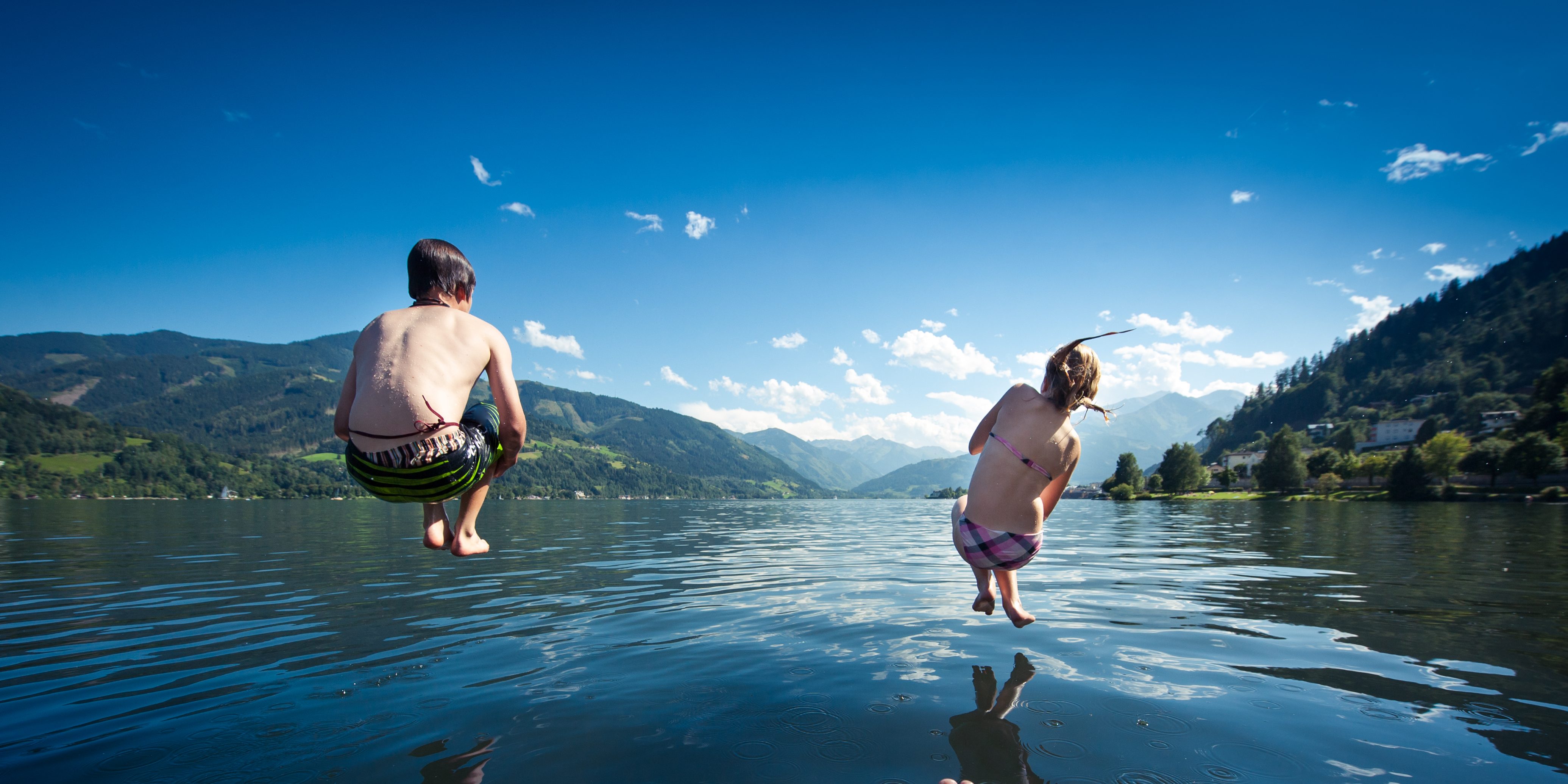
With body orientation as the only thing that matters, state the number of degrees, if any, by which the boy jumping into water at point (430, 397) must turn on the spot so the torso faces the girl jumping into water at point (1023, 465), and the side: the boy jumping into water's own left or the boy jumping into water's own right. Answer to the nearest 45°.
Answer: approximately 45° to the boy jumping into water's own right

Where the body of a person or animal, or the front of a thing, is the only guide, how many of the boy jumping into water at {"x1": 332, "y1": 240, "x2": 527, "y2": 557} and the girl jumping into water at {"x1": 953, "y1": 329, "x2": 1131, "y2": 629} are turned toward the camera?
0

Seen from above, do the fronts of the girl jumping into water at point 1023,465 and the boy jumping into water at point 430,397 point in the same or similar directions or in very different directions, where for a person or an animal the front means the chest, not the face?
same or similar directions

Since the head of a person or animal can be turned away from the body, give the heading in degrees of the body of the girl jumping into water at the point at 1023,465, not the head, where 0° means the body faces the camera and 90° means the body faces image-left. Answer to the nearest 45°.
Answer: approximately 180°

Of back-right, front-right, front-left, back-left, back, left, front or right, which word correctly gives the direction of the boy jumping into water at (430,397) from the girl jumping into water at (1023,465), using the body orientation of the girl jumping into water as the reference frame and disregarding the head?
back-left

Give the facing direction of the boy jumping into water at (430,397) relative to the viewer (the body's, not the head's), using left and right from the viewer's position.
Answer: facing away from the viewer and to the right of the viewer
